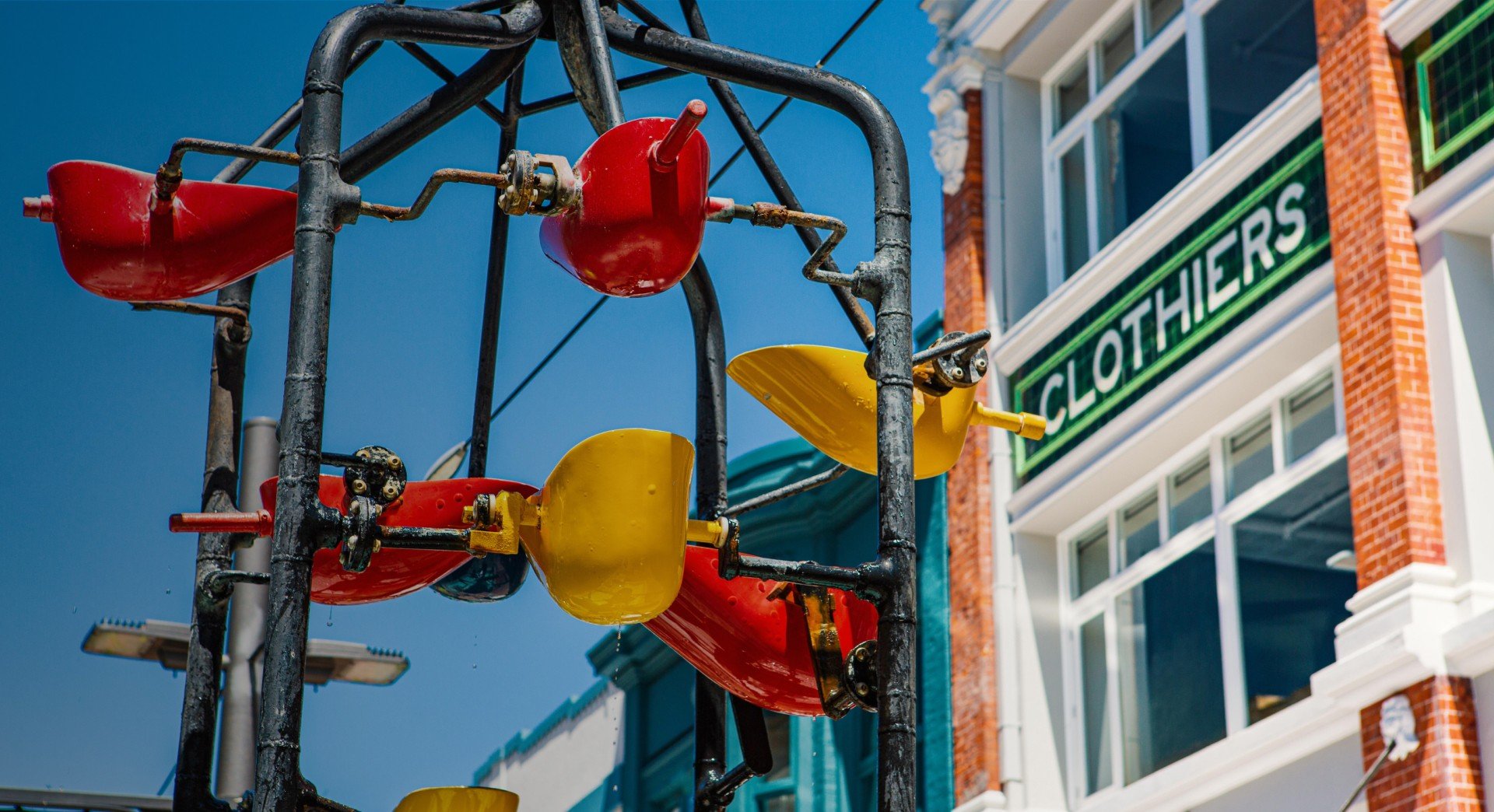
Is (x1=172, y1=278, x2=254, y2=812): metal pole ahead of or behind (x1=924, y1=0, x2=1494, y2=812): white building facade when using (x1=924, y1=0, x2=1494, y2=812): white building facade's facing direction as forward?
ahead

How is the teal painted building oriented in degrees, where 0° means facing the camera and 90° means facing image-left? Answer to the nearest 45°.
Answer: approximately 45°

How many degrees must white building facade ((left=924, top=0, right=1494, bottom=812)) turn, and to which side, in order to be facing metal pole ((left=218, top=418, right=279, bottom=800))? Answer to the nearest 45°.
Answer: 0° — it already faces it

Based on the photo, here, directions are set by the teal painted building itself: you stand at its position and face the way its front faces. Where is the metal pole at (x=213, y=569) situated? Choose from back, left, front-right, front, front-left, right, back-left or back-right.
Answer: front-left

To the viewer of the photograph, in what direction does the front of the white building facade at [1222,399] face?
facing the viewer and to the left of the viewer

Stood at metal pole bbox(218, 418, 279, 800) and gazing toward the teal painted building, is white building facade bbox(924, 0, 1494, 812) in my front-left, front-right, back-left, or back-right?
front-right

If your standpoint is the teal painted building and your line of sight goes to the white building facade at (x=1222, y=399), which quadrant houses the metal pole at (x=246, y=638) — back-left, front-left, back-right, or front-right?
front-right

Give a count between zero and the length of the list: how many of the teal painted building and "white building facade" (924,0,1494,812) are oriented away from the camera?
0
